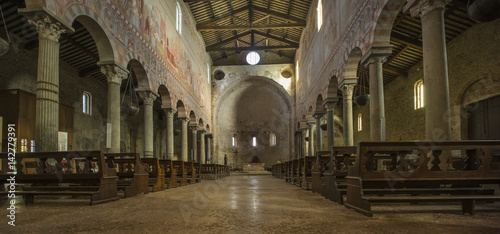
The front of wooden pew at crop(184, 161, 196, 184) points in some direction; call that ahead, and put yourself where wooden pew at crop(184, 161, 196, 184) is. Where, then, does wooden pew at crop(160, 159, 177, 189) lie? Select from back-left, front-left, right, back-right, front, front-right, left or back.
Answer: back

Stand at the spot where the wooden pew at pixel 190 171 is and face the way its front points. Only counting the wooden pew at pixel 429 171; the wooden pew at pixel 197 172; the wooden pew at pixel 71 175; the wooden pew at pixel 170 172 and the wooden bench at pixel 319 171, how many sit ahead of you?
1

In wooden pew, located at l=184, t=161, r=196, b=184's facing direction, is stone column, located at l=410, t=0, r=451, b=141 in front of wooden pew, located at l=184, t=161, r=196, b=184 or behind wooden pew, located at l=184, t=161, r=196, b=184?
behind

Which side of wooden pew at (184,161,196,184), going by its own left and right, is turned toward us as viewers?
back

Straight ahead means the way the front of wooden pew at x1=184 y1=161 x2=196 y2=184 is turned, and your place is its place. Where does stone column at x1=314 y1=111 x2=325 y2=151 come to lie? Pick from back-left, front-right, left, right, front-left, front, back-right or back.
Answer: front-right

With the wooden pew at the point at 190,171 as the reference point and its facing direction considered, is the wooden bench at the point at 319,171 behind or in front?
behind

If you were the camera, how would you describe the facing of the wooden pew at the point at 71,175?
facing away from the viewer and to the right of the viewer

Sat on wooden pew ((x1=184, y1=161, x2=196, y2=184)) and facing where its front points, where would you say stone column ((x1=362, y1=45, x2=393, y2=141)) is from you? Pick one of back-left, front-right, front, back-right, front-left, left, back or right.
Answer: back-right

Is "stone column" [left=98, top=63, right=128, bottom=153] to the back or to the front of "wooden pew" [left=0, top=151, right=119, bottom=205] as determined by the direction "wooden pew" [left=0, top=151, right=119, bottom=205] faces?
to the front

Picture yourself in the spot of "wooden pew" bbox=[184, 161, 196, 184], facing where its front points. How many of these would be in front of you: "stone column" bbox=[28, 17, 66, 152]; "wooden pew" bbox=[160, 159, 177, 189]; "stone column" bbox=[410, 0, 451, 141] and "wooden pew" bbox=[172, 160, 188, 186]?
0

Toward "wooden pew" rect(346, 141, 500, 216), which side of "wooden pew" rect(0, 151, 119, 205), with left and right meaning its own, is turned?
right

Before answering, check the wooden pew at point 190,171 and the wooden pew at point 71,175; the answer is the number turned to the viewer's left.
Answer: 0

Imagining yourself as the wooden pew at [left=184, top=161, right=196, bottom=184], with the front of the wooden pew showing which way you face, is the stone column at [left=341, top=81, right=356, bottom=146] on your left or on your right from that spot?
on your right
